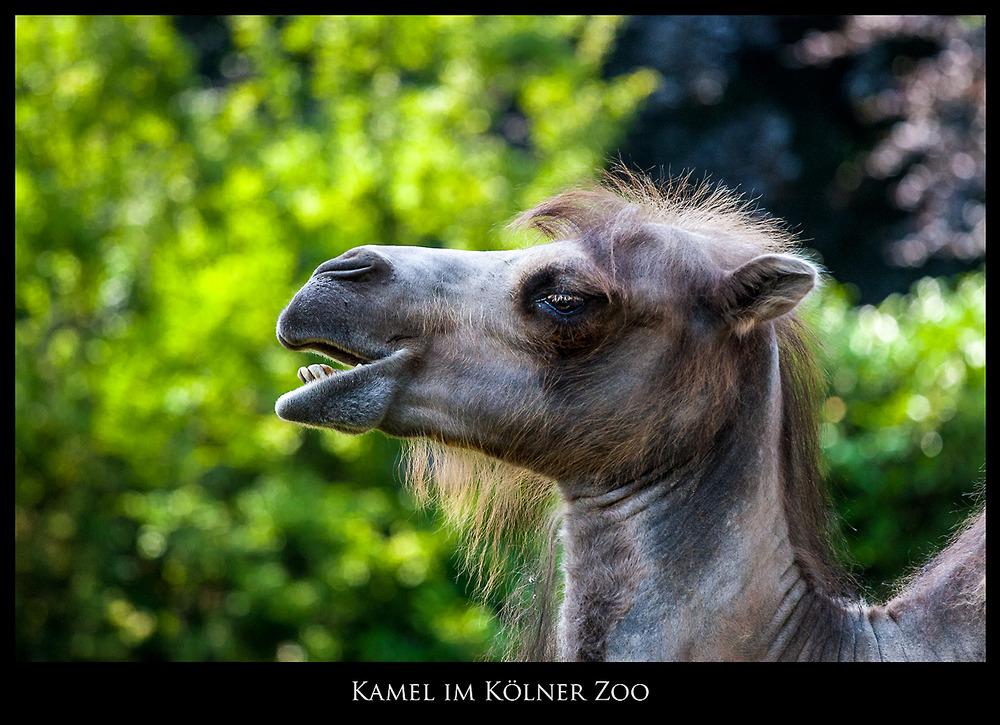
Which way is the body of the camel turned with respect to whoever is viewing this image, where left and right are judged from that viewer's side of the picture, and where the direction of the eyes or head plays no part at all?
facing to the left of the viewer
